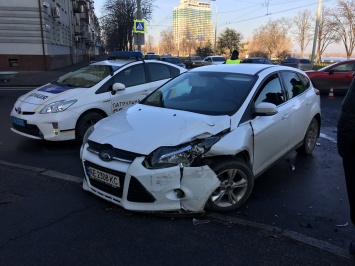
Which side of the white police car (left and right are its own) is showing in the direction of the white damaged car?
left

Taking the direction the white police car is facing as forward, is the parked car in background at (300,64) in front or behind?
behind

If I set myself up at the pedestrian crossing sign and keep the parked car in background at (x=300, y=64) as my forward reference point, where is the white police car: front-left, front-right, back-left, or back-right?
back-right

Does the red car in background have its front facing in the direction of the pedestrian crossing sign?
yes

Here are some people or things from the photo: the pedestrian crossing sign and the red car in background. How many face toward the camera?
1

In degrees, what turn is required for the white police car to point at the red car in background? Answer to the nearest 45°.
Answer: approximately 180°

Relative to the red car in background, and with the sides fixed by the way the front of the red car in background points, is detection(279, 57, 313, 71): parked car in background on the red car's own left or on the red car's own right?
on the red car's own right

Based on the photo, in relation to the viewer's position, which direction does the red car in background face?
facing to the left of the viewer

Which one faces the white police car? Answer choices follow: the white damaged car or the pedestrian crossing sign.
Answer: the pedestrian crossing sign
